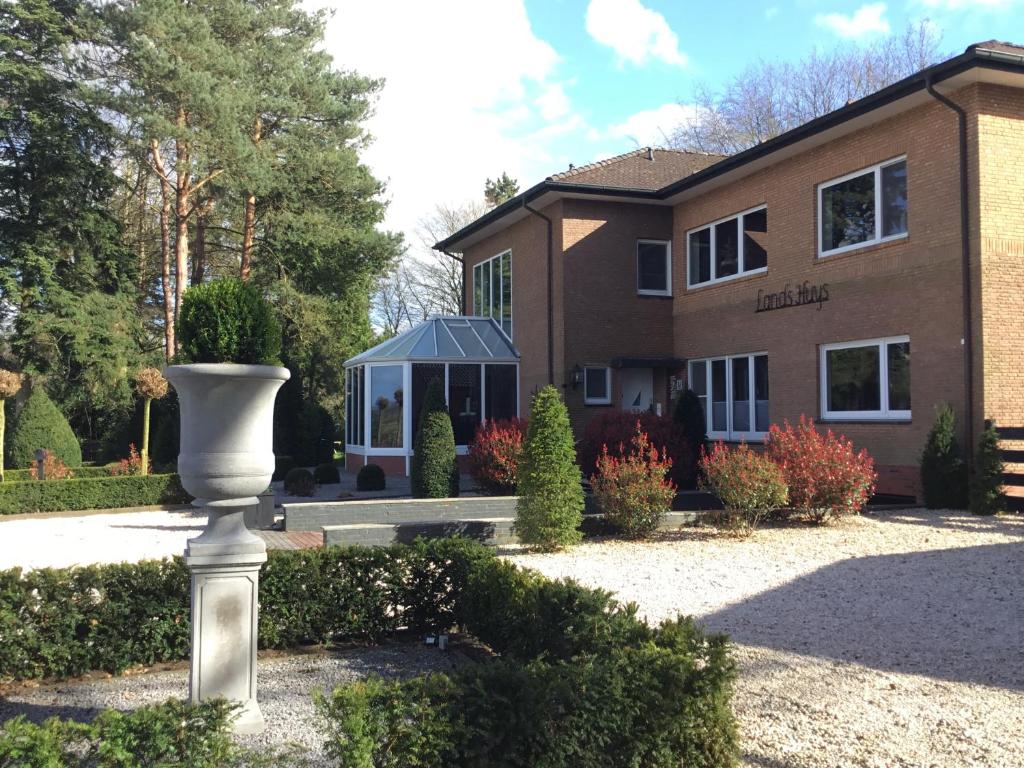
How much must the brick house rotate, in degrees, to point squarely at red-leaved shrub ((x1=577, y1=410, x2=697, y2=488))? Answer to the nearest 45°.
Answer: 0° — it already faces it

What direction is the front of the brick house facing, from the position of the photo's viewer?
facing the viewer and to the left of the viewer

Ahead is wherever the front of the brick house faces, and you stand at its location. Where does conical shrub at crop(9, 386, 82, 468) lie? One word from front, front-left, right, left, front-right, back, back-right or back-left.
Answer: front-right

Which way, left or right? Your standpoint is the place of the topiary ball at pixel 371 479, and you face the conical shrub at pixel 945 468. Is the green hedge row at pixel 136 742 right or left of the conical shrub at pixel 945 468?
right

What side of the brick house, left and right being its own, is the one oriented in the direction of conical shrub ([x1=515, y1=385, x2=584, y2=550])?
front

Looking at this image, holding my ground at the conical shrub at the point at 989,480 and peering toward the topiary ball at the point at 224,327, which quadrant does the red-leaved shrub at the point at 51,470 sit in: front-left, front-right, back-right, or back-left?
front-right

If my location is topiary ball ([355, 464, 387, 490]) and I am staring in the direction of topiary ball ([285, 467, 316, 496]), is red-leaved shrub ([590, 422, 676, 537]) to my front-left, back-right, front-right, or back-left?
back-left

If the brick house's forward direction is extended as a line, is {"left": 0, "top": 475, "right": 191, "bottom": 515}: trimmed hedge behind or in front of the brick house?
in front

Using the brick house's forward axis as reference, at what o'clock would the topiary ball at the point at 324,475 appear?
The topiary ball is roughly at 2 o'clock from the brick house.

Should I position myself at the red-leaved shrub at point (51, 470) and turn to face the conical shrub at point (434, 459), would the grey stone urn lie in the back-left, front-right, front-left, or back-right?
front-right

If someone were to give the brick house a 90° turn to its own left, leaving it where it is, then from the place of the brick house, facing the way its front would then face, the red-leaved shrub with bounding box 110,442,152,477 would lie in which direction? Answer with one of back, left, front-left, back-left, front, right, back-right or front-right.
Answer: back-right

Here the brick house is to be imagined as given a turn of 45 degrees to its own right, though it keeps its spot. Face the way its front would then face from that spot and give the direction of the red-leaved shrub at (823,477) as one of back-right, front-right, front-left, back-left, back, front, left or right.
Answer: left

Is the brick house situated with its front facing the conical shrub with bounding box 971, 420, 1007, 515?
no

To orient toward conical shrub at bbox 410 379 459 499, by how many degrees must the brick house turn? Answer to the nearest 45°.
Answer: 0° — it already faces it

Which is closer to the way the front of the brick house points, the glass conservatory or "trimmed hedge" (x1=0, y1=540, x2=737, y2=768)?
the trimmed hedge

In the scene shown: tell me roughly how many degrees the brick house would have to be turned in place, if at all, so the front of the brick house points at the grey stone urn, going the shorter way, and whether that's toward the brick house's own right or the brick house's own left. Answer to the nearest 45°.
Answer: approximately 45° to the brick house's own left

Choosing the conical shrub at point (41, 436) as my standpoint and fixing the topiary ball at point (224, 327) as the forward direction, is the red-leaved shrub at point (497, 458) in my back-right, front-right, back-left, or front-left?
front-left

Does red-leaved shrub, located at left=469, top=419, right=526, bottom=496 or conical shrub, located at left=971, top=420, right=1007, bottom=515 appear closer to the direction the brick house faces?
the red-leaved shrub
